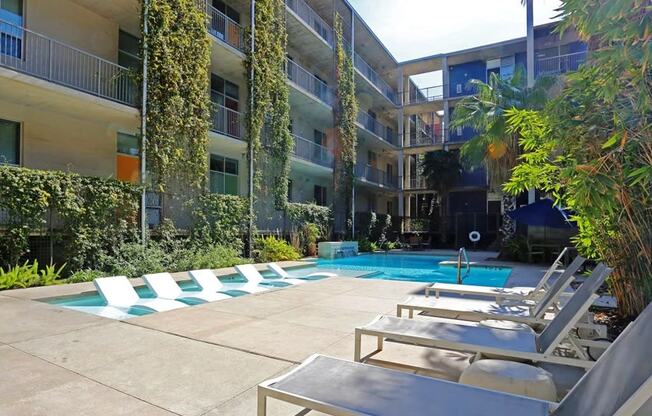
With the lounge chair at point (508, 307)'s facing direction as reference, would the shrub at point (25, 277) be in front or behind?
in front

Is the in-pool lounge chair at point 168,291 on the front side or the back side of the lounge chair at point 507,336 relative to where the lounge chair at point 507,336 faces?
on the front side

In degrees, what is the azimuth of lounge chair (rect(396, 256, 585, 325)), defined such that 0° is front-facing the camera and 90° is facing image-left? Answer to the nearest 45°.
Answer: approximately 90°

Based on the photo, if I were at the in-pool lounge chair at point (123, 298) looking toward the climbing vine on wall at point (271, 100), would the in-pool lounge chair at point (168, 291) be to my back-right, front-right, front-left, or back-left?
front-right

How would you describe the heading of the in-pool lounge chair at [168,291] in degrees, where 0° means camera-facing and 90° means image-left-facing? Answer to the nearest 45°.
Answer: approximately 315°

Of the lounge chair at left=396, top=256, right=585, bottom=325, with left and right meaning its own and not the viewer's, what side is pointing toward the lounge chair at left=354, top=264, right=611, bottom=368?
left

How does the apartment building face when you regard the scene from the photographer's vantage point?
facing the viewer and to the right of the viewer

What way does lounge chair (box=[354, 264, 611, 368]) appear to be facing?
to the viewer's left

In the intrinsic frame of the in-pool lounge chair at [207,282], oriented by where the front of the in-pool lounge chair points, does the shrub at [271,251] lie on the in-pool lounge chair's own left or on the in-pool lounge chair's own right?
on the in-pool lounge chair's own left

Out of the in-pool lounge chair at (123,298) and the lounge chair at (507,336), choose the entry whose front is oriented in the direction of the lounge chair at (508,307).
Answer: the in-pool lounge chair

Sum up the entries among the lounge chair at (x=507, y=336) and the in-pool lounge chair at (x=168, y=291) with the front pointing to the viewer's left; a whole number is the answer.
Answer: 1

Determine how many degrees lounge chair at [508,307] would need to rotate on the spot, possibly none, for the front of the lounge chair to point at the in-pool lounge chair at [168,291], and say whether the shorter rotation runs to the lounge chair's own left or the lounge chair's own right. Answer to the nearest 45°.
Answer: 0° — it already faces it
